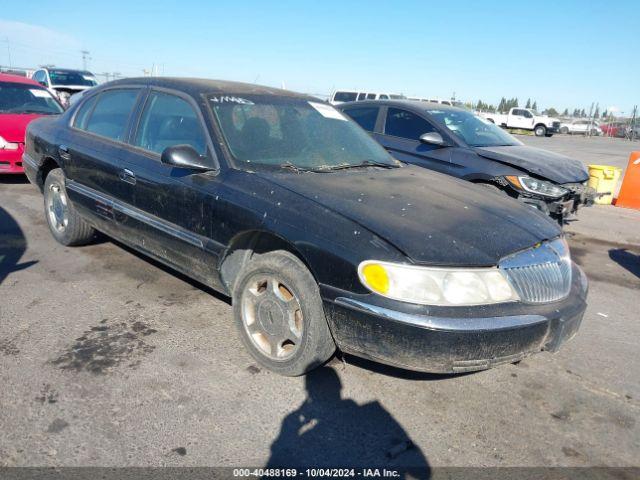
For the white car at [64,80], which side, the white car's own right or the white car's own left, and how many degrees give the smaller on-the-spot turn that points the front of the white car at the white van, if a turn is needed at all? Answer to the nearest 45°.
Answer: approximately 45° to the white car's own left

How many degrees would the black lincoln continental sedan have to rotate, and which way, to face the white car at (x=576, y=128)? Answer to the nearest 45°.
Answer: approximately 90° to its left

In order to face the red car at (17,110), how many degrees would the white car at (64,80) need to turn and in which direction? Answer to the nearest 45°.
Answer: approximately 45° to its right

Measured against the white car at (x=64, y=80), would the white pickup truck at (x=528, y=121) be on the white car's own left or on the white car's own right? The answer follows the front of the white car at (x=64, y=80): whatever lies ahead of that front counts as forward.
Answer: on the white car's own left

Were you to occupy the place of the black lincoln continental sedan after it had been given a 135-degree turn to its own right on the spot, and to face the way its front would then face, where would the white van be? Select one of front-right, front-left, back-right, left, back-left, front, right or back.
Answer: right

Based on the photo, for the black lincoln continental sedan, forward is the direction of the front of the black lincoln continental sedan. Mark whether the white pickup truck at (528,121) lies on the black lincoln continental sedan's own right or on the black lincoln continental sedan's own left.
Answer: on the black lincoln continental sedan's own left

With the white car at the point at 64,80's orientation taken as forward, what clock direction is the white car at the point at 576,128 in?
the white car at the point at 576,128 is roughly at 10 o'clock from the white car at the point at 64,80.

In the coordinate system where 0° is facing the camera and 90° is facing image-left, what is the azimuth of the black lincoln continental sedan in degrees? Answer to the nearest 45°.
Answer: approximately 315°

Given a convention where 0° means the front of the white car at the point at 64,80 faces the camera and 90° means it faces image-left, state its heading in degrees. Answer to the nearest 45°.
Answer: approximately 315°

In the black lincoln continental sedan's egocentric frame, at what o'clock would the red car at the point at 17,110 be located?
The red car is roughly at 6 o'clock from the black lincoln continental sedan.
